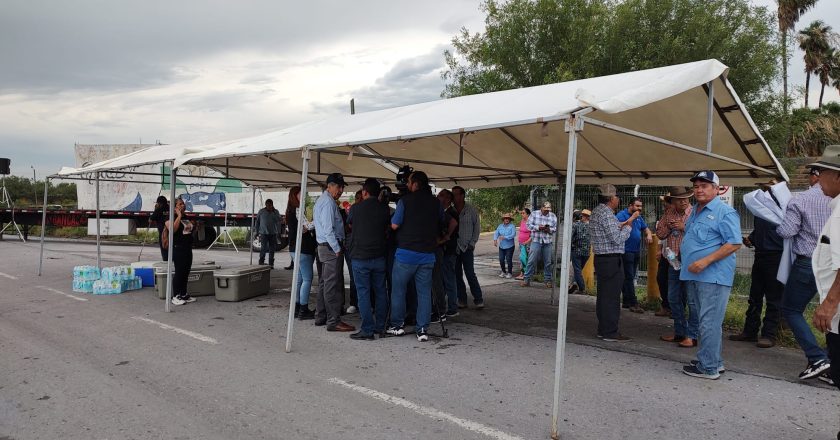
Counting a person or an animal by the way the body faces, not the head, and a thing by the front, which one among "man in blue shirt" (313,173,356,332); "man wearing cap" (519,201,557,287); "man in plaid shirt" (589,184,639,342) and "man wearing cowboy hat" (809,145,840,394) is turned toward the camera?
the man wearing cap

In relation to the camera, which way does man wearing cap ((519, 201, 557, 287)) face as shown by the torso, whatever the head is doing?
toward the camera

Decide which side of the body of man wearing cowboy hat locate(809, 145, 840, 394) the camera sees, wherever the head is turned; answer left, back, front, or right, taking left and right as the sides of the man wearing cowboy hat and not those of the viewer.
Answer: left

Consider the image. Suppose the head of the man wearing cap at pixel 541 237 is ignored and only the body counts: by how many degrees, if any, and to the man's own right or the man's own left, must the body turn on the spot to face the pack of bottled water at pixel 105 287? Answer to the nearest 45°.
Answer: approximately 45° to the man's own right

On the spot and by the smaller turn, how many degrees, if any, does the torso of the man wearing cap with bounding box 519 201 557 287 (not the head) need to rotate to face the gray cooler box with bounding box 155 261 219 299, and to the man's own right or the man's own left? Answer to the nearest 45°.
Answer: approximately 45° to the man's own right

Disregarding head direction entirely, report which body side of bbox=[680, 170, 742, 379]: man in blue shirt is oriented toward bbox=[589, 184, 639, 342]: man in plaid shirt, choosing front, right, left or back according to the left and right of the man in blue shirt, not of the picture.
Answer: right

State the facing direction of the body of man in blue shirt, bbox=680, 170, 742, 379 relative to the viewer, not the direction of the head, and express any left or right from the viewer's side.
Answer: facing the viewer and to the left of the viewer

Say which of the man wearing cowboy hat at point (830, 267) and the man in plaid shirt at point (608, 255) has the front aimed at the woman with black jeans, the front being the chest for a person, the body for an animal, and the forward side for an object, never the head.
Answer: the man wearing cowboy hat

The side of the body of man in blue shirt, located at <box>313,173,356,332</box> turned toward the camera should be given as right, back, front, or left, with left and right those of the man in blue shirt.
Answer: right

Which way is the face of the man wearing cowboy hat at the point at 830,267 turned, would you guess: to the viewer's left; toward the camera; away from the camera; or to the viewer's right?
to the viewer's left

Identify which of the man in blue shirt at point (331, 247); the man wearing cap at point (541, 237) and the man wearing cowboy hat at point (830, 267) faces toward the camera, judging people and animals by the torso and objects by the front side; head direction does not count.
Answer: the man wearing cap

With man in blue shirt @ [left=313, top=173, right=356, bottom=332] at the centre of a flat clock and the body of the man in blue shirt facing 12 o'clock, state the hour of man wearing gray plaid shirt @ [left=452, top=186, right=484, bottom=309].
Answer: The man wearing gray plaid shirt is roughly at 11 o'clock from the man in blue shirt.

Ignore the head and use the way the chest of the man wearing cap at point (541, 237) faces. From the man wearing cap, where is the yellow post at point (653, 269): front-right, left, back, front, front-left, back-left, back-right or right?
front-left
